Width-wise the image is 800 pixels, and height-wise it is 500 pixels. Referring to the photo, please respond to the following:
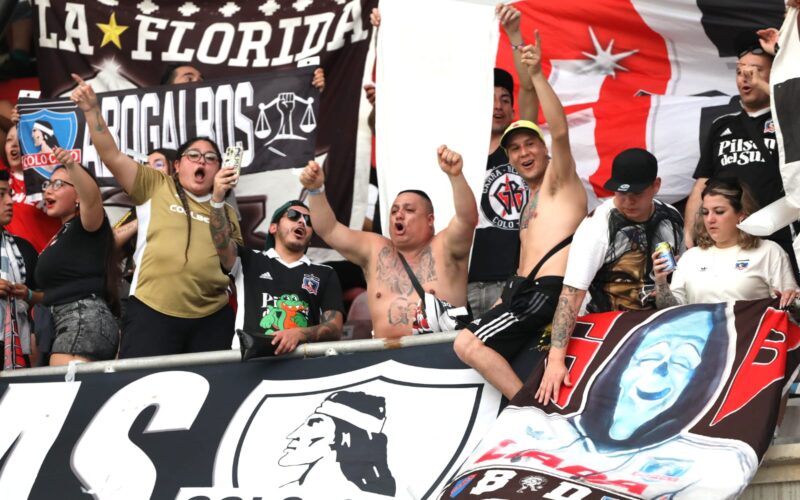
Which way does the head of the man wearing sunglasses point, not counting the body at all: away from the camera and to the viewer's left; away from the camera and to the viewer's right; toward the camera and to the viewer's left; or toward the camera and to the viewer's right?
toward the camera and to the viewer's right

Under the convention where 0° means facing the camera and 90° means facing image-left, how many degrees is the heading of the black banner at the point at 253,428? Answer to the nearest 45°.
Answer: approximately 0°

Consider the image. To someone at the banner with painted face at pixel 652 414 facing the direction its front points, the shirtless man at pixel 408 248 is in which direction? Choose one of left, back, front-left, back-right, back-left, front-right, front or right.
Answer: back-right

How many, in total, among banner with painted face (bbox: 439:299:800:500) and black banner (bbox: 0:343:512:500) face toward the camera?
2

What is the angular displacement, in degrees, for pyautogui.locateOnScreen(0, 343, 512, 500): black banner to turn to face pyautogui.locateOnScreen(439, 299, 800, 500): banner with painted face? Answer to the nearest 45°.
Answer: approximately 45° to its left
